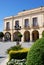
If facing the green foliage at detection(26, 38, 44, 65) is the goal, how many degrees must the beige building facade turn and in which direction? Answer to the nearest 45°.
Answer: approximately 45° to its left

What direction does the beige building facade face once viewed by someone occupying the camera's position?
facing the viewer and to the left of the viewer
